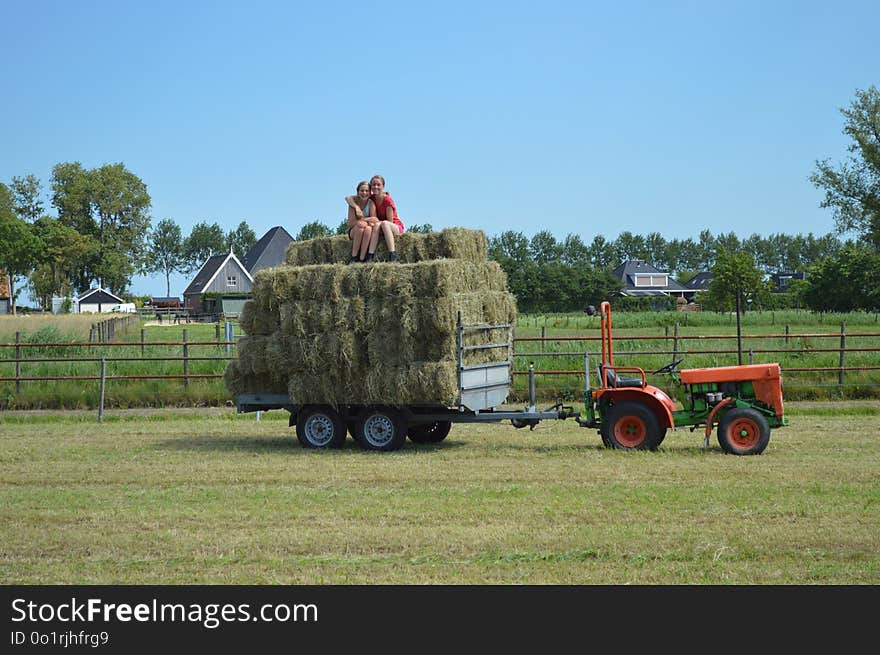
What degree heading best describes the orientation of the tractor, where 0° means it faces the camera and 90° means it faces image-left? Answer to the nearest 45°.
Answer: approximately 270°

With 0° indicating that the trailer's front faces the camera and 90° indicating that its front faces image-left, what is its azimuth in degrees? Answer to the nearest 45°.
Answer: approximately 270°

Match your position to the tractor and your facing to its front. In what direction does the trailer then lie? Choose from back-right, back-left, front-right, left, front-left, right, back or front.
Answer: back

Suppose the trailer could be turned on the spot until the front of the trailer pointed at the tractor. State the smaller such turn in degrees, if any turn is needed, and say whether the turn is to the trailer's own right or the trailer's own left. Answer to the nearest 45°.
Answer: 0° — it already faces it

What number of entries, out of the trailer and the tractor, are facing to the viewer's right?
2
